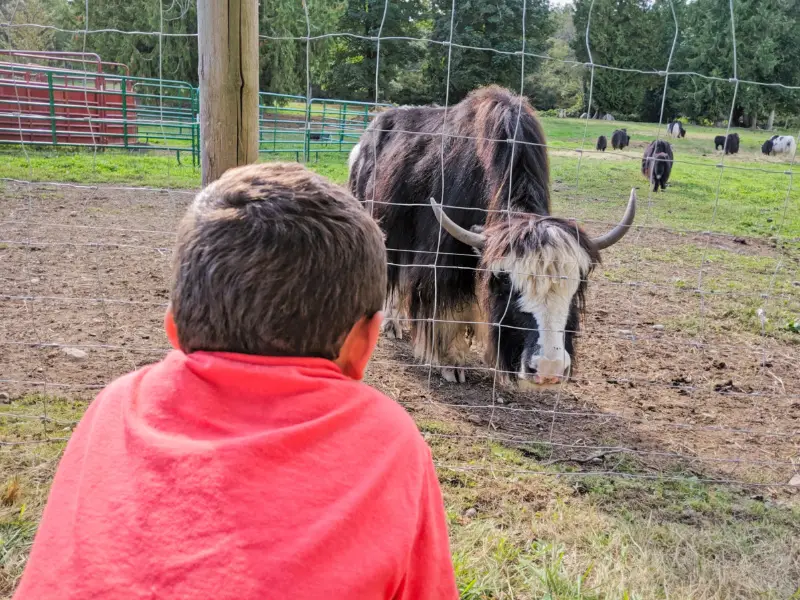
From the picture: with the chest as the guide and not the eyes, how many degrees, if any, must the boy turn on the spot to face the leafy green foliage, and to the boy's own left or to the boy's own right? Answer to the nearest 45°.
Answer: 0° — they already face it

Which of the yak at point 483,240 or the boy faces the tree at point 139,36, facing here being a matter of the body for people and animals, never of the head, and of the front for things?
the boy

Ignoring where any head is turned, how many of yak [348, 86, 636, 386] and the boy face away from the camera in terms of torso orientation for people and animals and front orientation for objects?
1

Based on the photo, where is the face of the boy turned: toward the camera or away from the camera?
away from the camera

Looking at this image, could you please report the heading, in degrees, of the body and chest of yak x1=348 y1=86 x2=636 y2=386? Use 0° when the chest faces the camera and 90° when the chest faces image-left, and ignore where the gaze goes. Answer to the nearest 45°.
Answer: approximately 315°

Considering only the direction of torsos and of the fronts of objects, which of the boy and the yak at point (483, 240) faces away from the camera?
the boy

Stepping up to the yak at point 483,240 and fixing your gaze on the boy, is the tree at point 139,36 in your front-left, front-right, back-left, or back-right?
back-right

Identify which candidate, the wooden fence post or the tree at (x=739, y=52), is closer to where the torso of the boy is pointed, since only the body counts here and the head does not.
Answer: the wooden fence post

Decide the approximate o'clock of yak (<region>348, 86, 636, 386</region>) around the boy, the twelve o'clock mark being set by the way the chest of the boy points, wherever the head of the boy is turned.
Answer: The yak is roughly at 1 o'clock from the boy.

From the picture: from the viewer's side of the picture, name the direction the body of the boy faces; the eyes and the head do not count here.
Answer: away from the camera
